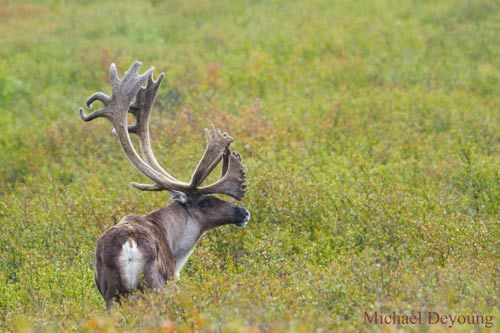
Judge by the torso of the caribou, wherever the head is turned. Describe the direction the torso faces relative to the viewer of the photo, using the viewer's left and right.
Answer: facing away from the viewer and to the right of the viewer
